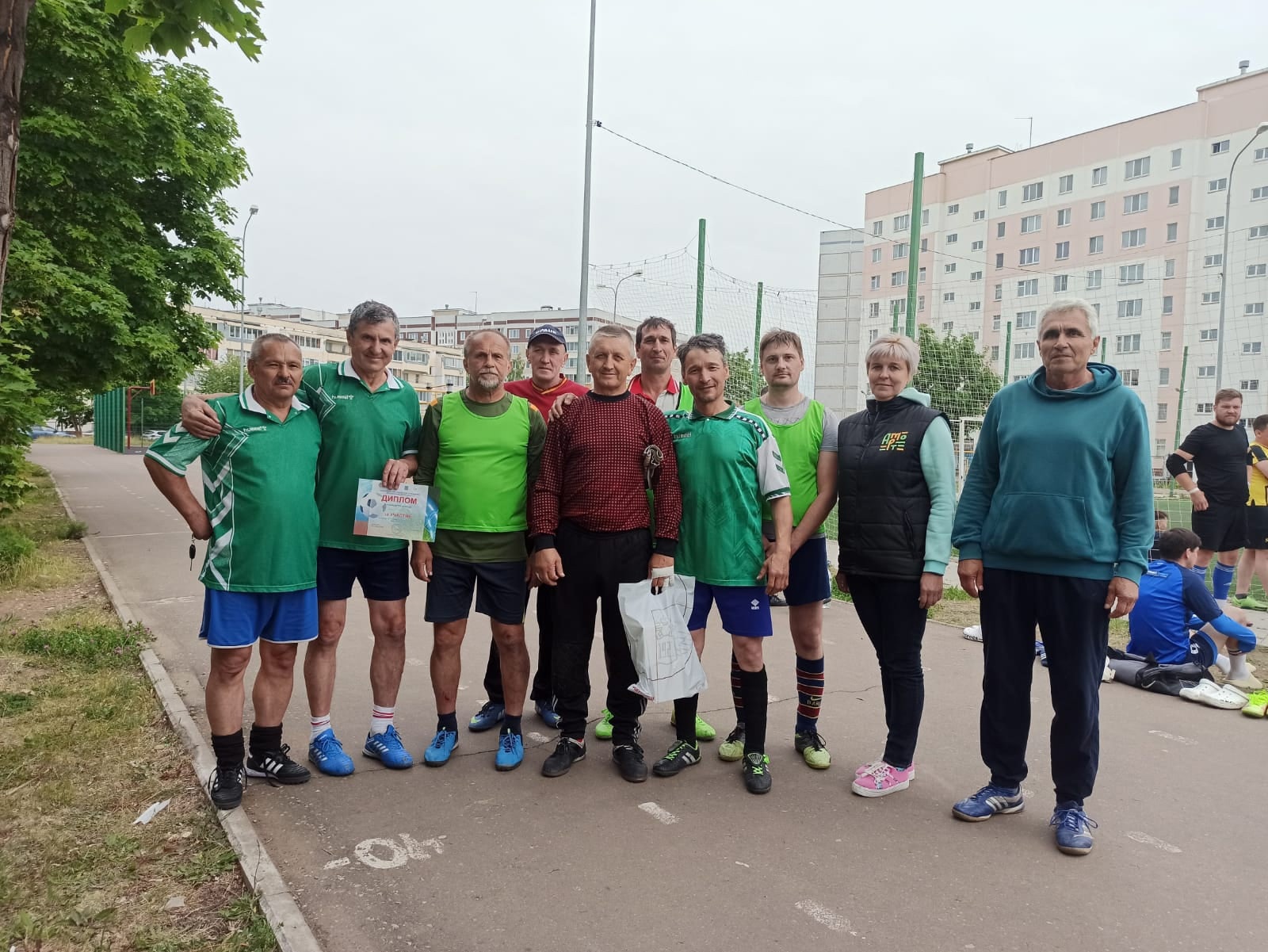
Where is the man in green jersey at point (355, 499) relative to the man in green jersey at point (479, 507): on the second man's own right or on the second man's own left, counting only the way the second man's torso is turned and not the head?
on the second man's own right

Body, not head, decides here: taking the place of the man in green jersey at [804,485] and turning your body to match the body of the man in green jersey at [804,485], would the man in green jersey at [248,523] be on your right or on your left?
on your right

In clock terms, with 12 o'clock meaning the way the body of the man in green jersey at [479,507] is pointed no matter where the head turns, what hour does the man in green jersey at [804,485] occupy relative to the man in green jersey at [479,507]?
the man in green jersey at [804,485] is roughly at 9 o'clock from the man in green jersey at [479,507].

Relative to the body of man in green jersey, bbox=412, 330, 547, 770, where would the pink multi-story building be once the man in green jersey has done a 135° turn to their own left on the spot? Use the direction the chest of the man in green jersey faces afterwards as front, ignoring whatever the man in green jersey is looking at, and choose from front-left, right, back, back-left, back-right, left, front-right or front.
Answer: front

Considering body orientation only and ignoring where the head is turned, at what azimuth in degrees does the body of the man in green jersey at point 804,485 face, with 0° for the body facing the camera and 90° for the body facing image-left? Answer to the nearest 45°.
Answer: approximately 0°

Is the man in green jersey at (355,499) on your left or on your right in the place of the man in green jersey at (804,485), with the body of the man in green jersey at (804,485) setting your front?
on your right

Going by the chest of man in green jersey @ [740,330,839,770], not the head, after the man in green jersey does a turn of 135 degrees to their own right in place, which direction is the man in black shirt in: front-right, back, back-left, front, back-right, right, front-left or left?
right
